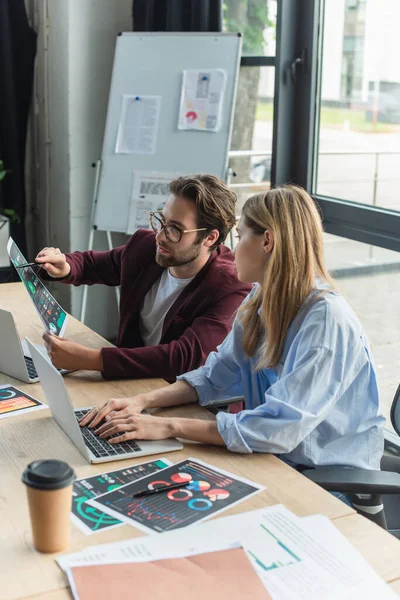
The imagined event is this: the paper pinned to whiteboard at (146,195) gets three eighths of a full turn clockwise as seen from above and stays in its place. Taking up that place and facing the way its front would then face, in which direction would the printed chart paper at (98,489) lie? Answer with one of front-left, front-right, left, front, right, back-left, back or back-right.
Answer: back-left

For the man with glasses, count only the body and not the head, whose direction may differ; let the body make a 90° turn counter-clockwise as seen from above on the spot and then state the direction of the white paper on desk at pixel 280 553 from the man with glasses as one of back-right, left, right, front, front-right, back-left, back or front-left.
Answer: front-right

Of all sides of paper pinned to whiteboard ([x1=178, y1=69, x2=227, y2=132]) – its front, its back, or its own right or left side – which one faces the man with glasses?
front

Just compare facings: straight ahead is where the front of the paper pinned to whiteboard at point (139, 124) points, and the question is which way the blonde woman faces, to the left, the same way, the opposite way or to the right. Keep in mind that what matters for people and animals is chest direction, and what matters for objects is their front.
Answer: to the right

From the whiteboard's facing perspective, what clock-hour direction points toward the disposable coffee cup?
The disposable coffee cup is roughly at 12 o'clock from the whiteboard.

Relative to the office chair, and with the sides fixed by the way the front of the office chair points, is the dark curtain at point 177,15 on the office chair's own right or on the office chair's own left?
on the office chair's own right

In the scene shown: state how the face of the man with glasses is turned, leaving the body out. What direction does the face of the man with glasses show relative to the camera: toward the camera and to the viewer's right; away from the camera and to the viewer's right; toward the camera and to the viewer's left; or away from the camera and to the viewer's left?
toward the camera and to the viewer's left

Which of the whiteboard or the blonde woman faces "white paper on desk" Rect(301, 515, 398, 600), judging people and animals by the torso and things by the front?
the whiteboard

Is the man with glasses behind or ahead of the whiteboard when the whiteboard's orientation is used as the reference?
ahead

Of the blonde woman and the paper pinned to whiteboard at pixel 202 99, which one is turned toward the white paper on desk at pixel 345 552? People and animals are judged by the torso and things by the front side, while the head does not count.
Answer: the paper pinned to whiteboard

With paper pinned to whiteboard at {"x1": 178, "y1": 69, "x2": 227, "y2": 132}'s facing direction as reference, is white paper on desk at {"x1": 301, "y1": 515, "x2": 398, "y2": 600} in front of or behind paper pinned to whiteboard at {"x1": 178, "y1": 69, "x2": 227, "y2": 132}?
in front

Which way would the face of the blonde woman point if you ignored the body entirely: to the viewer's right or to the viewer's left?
to the viewer's left

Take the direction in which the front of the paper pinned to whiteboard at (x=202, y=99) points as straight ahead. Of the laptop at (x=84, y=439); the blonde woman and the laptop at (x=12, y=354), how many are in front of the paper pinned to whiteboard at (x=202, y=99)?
3

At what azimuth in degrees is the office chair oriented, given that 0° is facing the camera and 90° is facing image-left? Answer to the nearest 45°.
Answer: approximately 90°
